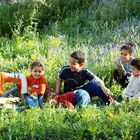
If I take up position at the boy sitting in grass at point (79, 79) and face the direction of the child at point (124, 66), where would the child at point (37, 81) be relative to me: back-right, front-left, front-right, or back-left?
back-left

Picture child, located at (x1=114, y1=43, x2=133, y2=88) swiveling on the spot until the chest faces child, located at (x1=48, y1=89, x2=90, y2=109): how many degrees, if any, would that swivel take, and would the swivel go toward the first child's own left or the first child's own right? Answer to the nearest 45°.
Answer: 0° — they already face them

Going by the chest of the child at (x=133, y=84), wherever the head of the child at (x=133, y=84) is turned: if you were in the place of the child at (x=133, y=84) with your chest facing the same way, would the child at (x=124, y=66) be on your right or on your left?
on your right

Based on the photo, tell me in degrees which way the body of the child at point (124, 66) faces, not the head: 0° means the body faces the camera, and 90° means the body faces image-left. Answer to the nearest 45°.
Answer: approximately 45°

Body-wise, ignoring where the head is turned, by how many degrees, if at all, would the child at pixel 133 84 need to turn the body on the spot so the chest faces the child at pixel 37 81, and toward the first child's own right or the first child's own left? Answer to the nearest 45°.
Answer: approximately 45° to the first child's own right

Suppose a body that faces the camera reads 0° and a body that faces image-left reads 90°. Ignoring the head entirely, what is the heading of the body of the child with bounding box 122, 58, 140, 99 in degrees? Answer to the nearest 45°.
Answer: approximately 45°
